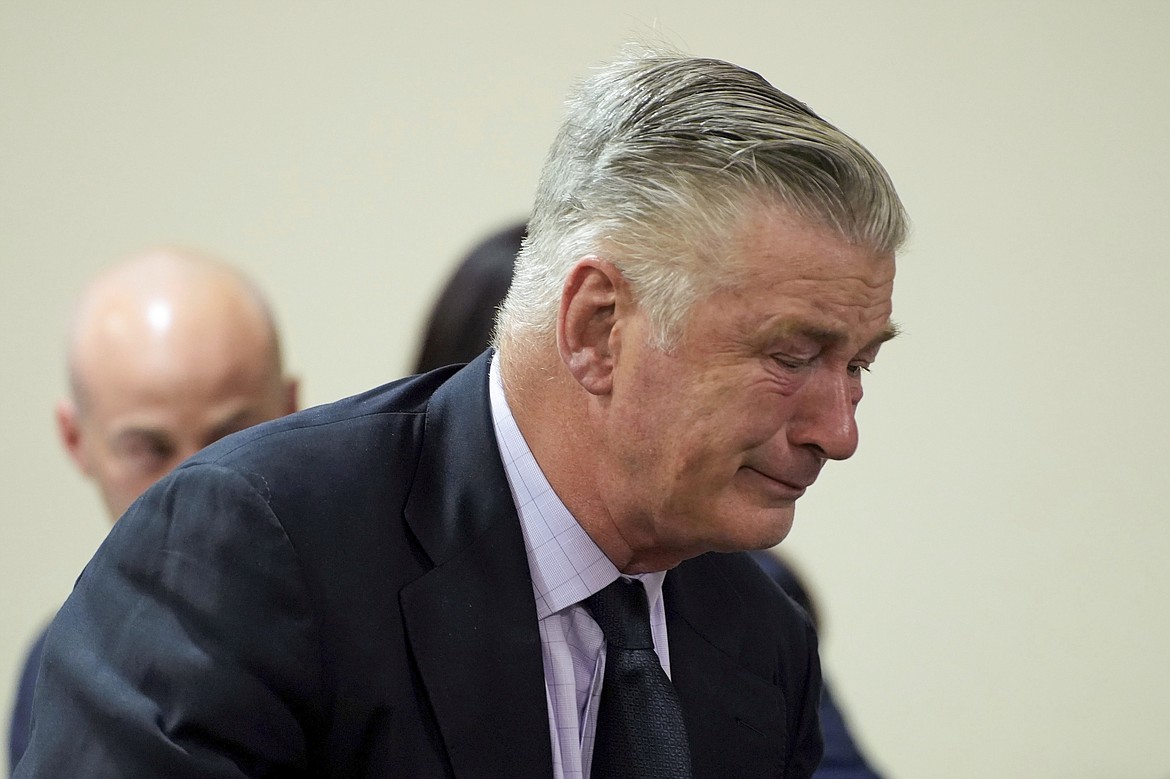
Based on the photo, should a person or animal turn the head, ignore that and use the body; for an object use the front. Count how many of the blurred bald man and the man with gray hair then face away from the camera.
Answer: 0

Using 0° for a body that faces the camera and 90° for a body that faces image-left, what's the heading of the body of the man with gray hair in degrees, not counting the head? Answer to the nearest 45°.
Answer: approximately 315°

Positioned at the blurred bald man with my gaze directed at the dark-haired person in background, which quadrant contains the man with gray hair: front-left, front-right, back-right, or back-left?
front-right

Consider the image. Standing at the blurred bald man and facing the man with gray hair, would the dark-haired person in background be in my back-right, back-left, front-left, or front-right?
front-left

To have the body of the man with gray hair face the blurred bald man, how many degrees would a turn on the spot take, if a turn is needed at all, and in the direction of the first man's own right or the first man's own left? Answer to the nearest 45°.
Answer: approximately 180°

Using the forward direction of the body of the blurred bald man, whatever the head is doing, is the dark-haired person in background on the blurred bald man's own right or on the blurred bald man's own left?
on the blurred bald man's own left

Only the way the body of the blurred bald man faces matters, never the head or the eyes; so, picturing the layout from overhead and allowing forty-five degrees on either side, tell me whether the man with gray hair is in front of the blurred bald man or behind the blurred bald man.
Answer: in front
